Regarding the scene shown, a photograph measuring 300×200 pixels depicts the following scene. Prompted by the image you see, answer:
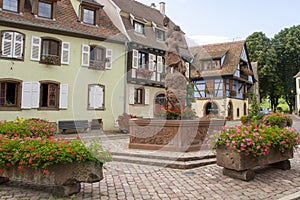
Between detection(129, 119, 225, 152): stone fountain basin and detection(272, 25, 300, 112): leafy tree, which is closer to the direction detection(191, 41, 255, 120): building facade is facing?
the stone fountain basin

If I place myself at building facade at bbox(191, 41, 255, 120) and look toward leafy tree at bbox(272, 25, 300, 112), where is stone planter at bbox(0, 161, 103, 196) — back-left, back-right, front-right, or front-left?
back-right

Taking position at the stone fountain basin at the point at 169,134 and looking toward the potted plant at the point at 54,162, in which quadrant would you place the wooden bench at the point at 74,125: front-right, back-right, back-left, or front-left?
back-right

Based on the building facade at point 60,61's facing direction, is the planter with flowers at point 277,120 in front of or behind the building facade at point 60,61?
in front

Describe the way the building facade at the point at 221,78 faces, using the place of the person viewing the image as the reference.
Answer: facing the viewer and to the left of the viewer

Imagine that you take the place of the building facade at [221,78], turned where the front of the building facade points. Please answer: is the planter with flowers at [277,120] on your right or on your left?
on your left

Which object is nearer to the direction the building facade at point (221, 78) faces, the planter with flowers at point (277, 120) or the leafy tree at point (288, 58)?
the planter with flowers

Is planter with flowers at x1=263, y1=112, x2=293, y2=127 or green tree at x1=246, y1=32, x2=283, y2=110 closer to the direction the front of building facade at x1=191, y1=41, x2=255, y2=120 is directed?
the planter with flowers

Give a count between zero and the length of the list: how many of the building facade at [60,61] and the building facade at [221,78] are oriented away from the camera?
0

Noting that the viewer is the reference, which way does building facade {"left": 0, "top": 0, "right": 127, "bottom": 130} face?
facing the viewer and to the right of the viewer

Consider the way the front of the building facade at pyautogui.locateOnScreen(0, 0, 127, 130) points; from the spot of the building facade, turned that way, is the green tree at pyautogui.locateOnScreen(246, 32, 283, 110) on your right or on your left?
on your left

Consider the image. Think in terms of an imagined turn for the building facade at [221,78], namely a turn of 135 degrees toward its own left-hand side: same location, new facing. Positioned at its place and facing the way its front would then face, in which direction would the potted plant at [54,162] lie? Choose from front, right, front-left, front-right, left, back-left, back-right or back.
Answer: right
